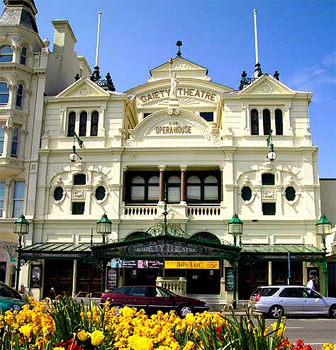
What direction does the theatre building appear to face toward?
toward the camera

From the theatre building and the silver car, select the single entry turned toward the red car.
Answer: the theatre building

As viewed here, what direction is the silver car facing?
to the viewer's right

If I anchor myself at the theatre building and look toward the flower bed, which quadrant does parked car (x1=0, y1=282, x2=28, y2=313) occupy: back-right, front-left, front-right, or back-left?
front-right

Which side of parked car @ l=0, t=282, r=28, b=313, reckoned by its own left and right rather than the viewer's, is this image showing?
right

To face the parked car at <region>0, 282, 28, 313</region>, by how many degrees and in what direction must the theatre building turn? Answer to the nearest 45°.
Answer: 0° — it already faces it

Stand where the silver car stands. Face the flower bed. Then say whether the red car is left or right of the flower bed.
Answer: right

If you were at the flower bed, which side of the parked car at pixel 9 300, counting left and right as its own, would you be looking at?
right

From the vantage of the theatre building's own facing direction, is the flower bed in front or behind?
in front

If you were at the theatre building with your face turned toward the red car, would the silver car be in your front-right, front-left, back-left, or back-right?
front-left
